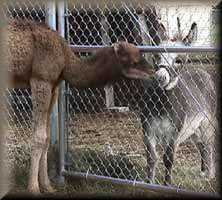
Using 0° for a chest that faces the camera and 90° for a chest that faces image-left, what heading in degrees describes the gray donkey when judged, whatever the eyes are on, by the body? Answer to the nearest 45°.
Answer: approximately 45°

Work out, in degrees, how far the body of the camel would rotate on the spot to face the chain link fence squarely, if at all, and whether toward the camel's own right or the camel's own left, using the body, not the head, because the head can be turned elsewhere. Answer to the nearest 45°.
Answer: approximately 45° to the camel's own left

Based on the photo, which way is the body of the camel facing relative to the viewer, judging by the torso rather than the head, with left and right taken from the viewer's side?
facing to the right of the viewer
